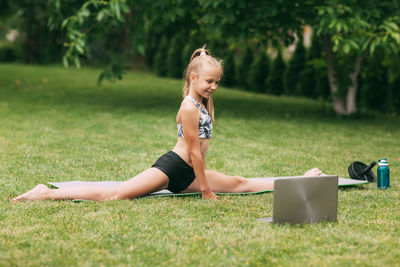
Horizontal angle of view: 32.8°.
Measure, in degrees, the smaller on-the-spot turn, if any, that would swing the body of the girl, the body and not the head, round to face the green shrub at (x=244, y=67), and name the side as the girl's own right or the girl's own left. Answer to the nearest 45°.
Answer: approximately 90° to the girl's own left

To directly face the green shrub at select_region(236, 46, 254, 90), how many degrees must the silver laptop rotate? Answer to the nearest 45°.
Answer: approximately 45° to its right

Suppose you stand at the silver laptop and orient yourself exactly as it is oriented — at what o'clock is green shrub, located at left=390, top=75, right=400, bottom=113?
The green shrub is roughly at 2 o'clock from the silver laptop.

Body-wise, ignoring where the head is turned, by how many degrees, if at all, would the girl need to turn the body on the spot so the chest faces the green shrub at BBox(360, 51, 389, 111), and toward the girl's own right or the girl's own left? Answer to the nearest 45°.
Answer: approximately 45° to the girl's own left

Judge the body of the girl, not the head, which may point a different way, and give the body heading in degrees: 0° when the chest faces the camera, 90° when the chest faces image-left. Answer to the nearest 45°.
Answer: approximately 270°

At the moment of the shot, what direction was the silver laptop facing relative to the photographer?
facing away from the viewer and to the left of the viewer

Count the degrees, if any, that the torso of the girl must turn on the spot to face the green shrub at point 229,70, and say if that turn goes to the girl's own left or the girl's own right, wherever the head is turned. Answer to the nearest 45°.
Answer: approximately 90° to the girl's own left
